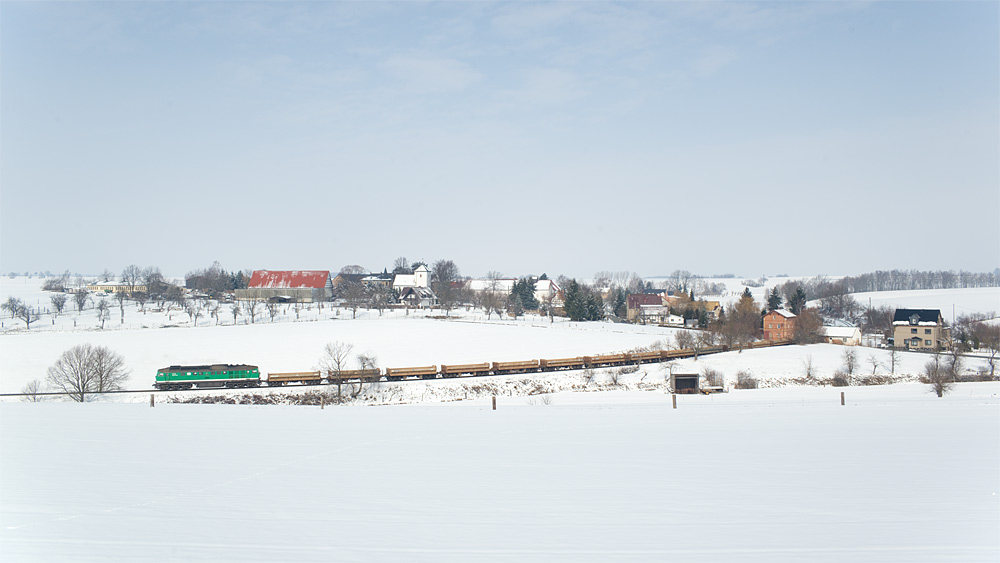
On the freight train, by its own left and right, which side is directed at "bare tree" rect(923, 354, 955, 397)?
back

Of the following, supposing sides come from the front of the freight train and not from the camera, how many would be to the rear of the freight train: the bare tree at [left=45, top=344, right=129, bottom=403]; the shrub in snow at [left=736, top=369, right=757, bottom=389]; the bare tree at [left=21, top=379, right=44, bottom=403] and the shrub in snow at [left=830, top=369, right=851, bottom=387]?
2

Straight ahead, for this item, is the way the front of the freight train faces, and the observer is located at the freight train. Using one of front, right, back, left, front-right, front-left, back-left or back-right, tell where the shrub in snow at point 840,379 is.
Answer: back

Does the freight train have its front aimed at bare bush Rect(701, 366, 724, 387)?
no

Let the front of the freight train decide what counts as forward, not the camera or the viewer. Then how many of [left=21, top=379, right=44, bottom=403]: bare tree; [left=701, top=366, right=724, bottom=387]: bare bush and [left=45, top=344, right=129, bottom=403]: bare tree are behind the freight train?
1

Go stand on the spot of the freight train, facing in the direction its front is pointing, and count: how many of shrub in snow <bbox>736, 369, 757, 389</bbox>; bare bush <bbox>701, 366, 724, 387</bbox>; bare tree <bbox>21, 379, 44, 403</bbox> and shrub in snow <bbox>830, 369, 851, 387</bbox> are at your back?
3

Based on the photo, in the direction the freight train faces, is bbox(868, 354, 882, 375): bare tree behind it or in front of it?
behind

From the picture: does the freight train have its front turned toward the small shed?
no

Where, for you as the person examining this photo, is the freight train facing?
facing to the left of the viewer

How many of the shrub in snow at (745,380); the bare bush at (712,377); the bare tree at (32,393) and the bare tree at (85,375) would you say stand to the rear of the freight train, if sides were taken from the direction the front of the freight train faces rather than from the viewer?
2

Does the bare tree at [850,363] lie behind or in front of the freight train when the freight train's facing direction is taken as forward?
behind

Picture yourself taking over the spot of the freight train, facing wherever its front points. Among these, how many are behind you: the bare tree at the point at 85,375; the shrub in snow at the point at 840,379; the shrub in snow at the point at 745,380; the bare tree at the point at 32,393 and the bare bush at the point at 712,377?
3

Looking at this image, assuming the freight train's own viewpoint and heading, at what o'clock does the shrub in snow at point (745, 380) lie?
The shrub in snow is roughly at 6 o'clock from the freight train.
